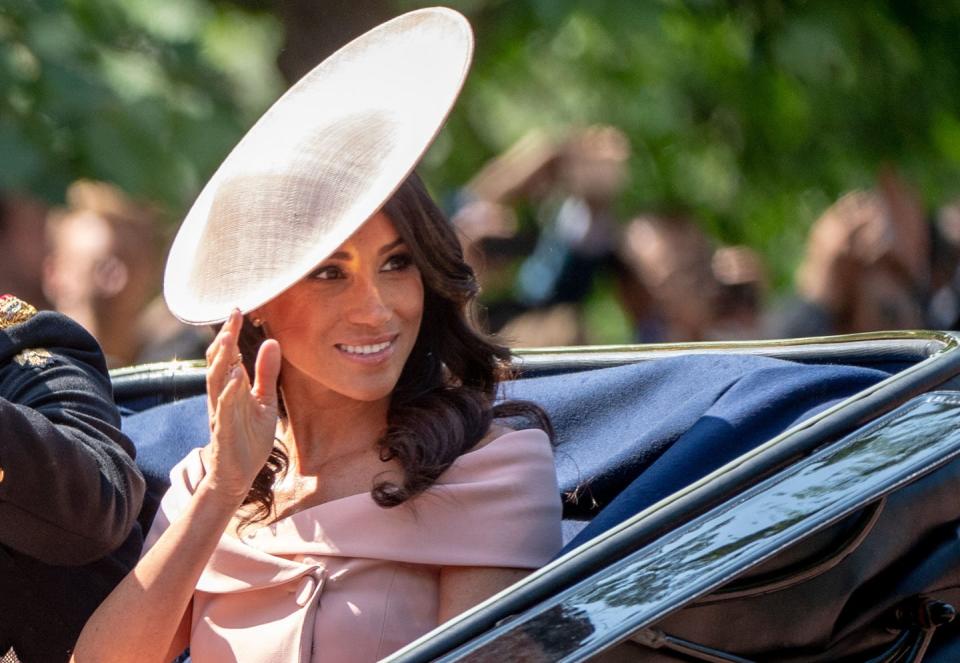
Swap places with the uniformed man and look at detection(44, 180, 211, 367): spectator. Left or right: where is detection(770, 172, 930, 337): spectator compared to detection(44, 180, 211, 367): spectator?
right

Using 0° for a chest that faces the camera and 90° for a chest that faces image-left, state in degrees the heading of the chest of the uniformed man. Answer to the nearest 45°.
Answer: approximately 45°

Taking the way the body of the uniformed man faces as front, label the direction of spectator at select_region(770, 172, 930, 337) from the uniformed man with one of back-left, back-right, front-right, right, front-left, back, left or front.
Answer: back

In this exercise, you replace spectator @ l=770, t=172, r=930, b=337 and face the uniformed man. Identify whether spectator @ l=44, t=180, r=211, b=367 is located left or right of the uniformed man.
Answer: right
